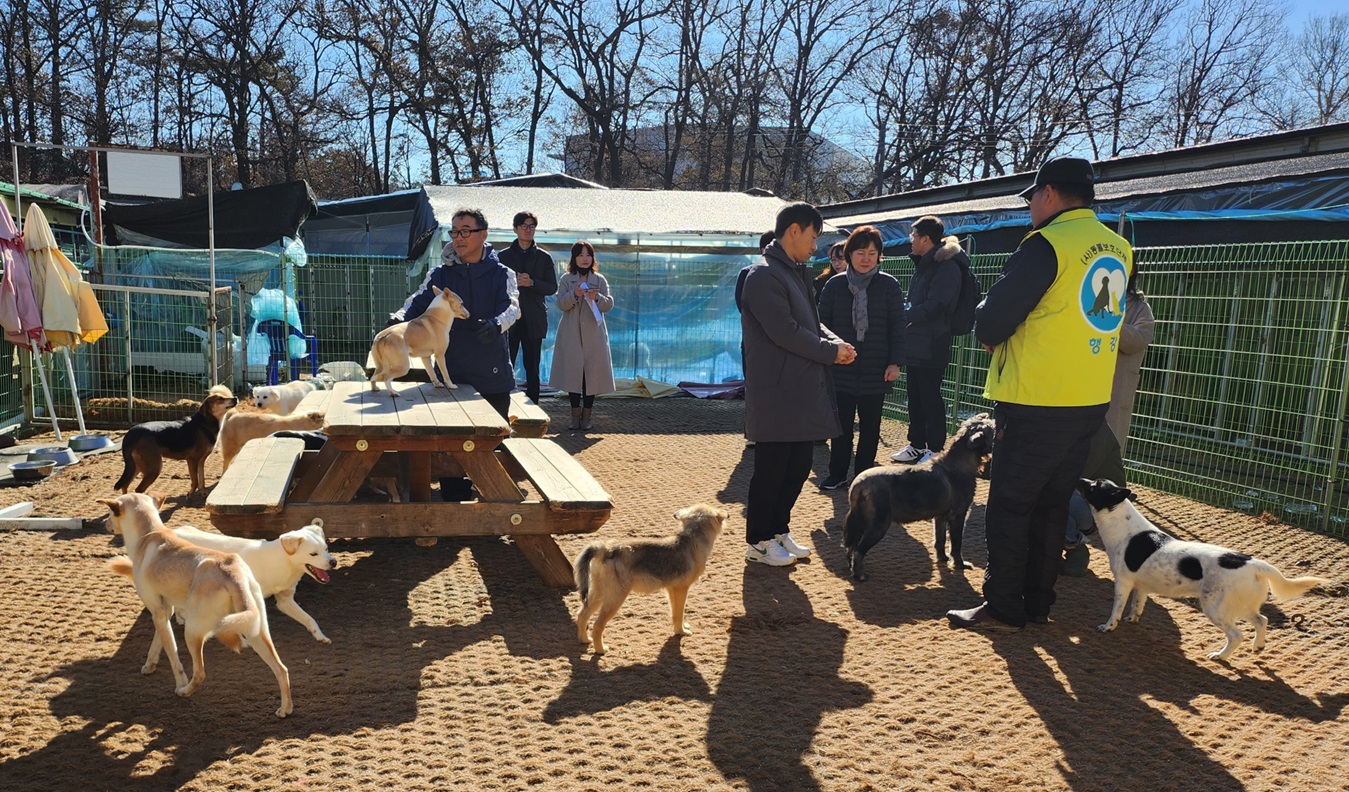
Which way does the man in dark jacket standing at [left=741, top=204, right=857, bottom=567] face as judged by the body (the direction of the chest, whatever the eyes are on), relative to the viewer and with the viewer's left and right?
facing to the right of the viewer

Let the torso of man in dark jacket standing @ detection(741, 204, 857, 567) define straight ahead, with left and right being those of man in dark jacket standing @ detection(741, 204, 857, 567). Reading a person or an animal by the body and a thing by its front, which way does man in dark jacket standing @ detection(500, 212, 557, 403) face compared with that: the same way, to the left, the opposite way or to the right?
to the right

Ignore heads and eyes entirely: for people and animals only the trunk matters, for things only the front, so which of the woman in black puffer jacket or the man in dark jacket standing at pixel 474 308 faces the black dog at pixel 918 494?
the woman in black puffer jacket

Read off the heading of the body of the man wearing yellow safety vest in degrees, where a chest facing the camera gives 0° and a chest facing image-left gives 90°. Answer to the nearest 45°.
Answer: approximately 135°

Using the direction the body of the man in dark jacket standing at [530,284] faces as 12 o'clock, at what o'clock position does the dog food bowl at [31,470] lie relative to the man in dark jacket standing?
The dog food bowl is roughly at 2 o'clock from the man in dark jacket standing.

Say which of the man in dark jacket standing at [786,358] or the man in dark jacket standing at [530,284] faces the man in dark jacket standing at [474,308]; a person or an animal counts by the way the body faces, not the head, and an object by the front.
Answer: the man in dark jacket standing at [530,284]

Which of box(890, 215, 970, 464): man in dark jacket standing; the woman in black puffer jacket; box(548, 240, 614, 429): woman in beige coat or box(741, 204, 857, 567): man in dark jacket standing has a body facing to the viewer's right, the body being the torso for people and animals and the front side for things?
box(741, 204, 857, 567): man in dark jacket standing

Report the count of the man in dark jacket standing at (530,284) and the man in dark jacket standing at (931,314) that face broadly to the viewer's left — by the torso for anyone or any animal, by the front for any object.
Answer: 1

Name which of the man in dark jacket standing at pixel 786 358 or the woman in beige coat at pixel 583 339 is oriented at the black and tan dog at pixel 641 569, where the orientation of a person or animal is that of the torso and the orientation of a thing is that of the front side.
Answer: the woman in beige coat

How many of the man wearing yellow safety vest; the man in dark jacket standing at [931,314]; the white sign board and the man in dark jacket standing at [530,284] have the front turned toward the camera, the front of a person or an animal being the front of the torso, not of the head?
2

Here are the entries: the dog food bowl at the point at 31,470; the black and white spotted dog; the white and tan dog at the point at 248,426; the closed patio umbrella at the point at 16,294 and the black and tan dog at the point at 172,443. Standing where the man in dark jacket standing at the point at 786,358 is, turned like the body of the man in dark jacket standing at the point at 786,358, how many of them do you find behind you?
4
